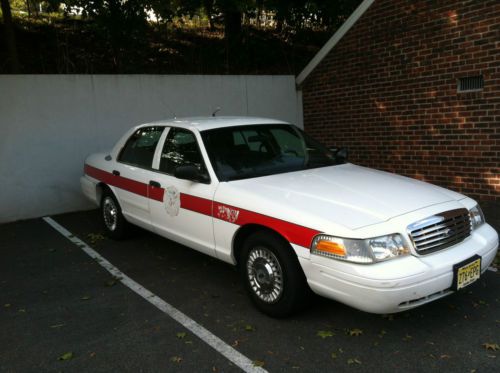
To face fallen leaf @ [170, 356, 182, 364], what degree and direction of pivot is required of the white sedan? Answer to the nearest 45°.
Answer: approximately 90° to its right

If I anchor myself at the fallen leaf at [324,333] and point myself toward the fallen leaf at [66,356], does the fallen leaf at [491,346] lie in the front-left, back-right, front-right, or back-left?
back-left

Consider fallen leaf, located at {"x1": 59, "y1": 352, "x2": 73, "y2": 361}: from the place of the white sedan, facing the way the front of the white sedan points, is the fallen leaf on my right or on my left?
on my right

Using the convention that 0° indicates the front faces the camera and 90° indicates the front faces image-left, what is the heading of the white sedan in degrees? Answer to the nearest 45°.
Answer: approximately 315°
